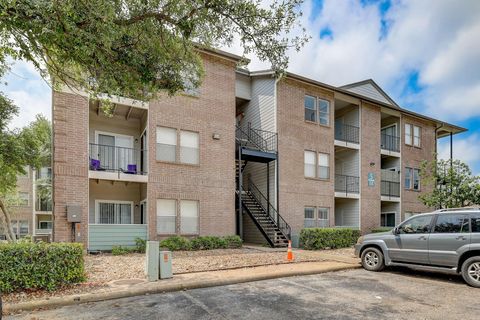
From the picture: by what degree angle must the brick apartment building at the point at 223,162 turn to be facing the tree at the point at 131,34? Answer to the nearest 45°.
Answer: approximately 45° to its right

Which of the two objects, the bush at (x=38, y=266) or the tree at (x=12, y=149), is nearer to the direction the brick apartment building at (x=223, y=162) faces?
the bush

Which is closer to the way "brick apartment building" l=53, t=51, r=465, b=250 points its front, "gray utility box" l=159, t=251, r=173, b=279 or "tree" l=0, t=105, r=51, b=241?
the gray utility box

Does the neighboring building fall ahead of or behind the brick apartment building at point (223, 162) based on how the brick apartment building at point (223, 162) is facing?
behind

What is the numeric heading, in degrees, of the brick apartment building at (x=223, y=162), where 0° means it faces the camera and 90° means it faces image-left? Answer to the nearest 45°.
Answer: approximately 315°

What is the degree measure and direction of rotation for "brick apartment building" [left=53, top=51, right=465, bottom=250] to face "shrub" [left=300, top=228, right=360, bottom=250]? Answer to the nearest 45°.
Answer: approximately 45° to its left
